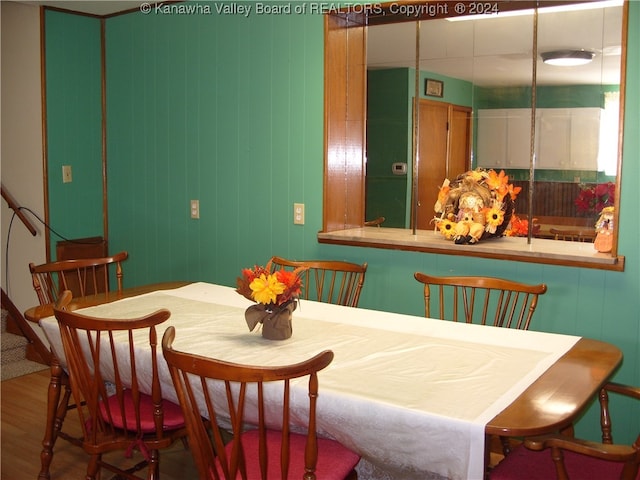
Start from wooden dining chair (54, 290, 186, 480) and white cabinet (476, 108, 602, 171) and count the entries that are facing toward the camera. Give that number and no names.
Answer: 1

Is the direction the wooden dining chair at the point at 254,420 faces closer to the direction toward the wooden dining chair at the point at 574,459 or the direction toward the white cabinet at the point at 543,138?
the white cabinet

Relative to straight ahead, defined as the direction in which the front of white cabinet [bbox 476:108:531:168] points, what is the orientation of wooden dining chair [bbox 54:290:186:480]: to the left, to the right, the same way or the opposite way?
the opposite way

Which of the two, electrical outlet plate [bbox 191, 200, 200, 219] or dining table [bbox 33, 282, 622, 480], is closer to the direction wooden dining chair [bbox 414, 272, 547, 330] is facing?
the dining table

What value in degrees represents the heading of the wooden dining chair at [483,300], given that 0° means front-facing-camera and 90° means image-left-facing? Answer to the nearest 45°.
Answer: approximately 0°

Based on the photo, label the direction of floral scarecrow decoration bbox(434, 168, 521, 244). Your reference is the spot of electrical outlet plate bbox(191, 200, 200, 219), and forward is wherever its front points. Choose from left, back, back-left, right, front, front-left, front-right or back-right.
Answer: front-left

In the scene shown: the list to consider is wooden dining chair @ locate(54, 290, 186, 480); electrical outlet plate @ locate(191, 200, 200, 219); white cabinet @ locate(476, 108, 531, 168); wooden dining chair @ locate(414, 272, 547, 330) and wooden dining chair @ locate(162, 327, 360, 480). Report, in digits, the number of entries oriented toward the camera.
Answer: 3

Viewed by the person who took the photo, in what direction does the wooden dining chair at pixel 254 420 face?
facing away from the viewer and to the right of the viewer

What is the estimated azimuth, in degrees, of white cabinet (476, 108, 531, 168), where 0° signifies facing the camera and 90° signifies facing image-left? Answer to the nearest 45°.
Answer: approximately 0°

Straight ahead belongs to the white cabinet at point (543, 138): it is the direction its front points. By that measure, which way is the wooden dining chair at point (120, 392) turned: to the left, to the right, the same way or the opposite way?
the opposite way

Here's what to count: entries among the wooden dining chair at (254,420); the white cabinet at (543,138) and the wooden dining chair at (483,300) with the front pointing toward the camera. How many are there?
2
